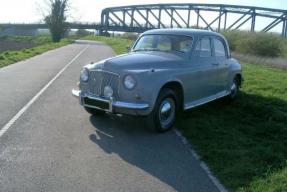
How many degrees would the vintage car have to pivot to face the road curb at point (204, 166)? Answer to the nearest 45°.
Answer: approximately 45° to its left

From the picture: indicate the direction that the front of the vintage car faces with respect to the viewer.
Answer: facing the viewer and to the left of the viewer
